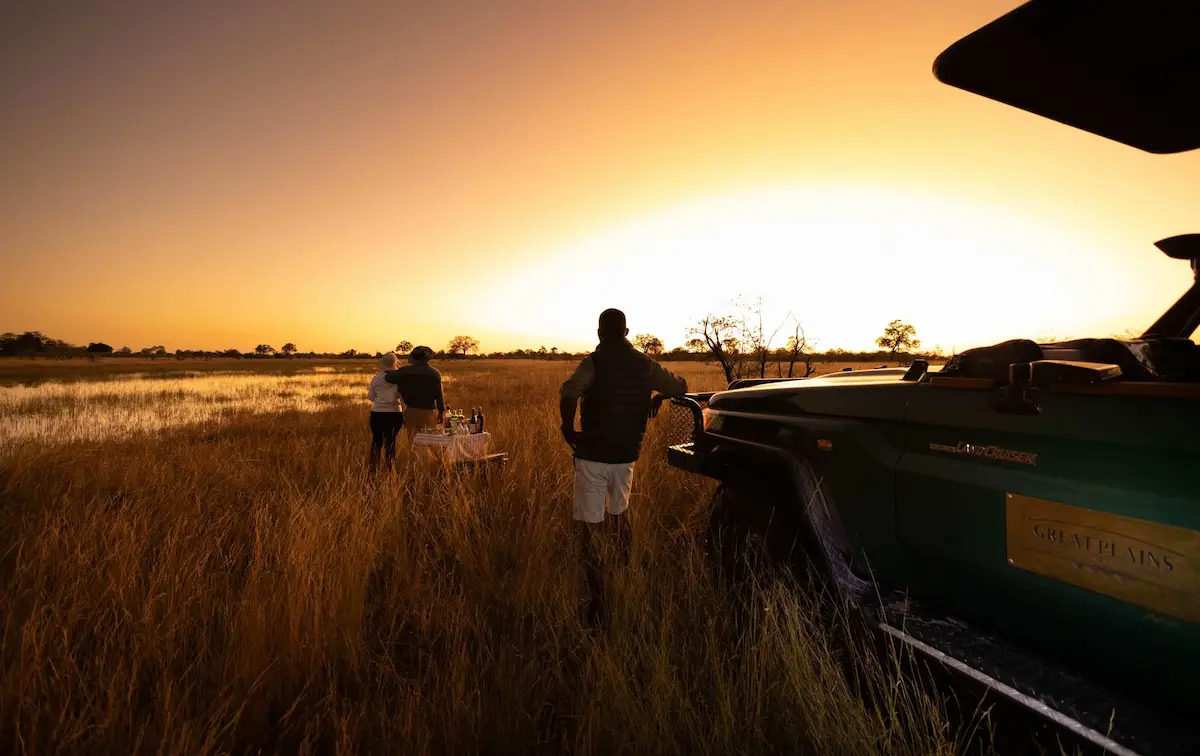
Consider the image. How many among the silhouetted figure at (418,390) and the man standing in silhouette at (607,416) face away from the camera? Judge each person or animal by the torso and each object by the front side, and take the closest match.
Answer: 2

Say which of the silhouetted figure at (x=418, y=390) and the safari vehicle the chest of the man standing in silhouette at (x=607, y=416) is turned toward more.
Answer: the silhouetted figure

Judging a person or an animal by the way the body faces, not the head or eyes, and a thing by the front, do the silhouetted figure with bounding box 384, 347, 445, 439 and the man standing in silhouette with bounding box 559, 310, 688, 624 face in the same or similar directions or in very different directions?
same or similar directions

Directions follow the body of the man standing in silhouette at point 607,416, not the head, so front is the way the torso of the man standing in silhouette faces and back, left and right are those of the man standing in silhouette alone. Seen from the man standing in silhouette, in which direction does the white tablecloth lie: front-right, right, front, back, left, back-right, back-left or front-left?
front-left

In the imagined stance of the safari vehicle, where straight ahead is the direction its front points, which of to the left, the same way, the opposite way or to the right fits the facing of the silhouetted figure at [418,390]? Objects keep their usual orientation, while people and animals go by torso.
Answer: the same way

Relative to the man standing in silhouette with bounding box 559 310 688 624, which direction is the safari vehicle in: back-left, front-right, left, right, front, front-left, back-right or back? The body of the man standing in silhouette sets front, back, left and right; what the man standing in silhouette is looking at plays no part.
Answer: back-right

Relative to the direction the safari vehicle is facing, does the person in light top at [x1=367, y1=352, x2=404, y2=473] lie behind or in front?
in front

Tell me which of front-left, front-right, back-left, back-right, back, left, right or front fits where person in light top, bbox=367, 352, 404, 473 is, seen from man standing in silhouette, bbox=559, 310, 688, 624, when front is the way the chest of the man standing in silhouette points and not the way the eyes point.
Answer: front-left

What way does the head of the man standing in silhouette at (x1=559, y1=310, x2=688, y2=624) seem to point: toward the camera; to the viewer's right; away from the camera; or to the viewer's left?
away from the camera

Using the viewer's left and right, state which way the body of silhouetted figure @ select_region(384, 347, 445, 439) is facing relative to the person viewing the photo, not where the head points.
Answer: facing away from the viewer

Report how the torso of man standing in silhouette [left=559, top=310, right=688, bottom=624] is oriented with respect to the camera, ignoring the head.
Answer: away from the camera

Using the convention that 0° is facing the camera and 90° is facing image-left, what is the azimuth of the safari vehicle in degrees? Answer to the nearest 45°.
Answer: approximately 135°

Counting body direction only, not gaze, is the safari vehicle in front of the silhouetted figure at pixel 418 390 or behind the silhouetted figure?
behind
